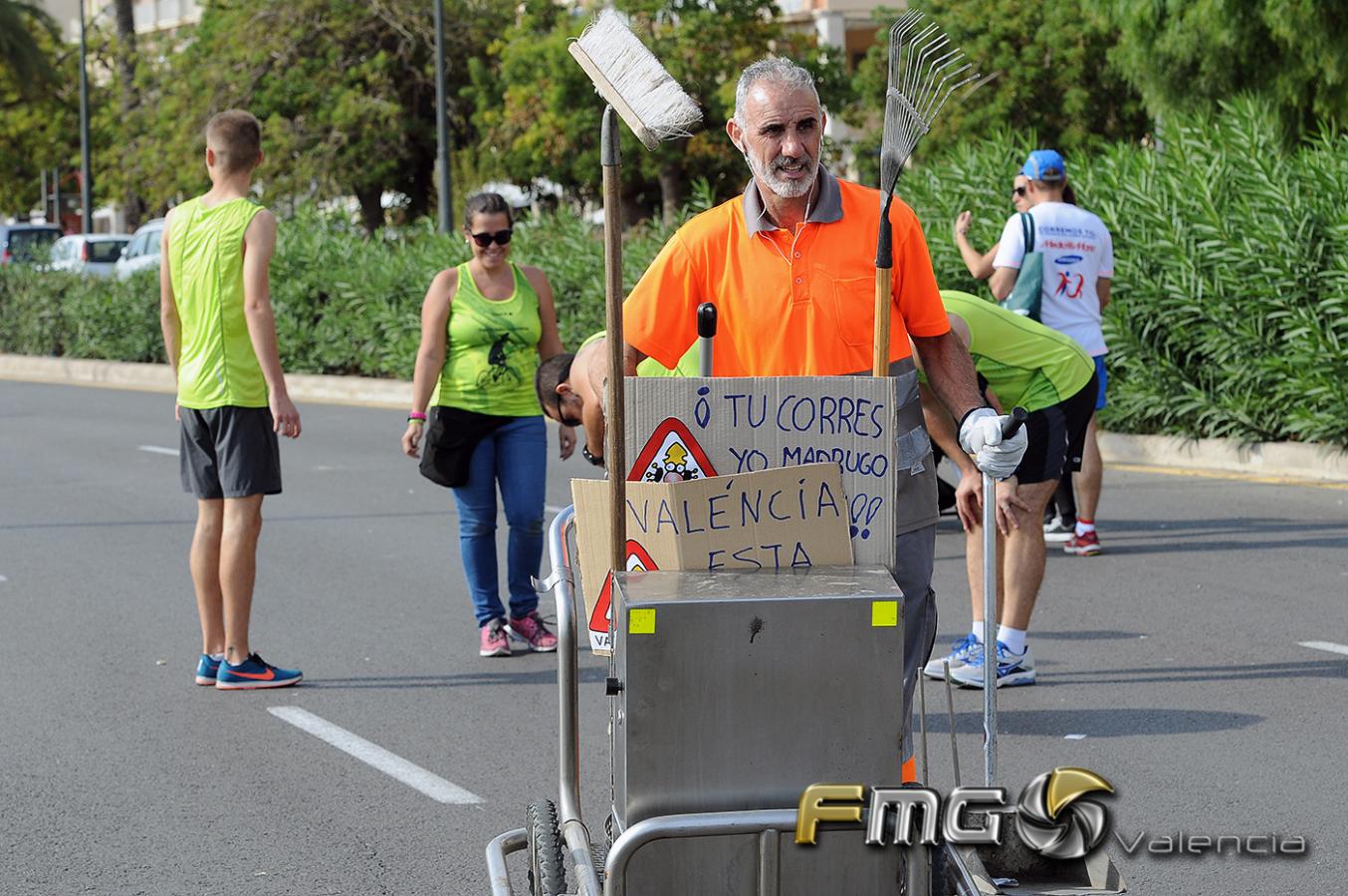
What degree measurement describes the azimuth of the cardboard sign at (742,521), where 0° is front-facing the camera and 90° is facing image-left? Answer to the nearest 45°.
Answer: approximately 0°

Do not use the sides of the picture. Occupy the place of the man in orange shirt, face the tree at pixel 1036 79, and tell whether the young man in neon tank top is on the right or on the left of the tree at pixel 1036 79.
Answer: left

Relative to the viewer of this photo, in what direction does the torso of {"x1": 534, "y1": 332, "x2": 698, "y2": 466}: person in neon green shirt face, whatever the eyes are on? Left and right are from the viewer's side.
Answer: facing to the left of the viewer

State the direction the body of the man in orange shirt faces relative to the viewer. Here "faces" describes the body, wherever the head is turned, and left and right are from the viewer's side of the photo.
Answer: facing the viewer

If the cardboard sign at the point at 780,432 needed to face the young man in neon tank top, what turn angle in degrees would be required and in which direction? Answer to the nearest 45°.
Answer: approximately 135° to its right

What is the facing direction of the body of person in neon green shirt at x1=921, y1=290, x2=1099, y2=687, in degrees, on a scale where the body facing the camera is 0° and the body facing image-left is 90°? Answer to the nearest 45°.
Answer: approximately 90°

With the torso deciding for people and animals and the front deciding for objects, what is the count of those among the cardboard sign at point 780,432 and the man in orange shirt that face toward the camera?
2

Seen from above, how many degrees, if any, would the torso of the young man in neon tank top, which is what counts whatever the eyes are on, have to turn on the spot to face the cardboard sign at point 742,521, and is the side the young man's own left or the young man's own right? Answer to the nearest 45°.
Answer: approximately 135° to the young man's own right

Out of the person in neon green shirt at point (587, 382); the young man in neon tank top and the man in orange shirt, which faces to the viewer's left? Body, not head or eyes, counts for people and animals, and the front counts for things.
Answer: the person in neon green shirt

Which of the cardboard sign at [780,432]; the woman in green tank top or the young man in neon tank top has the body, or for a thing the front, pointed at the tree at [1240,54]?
the young man in neon tank top

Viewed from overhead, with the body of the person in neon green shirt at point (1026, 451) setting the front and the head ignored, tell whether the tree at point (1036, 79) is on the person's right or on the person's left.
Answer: on the person's right

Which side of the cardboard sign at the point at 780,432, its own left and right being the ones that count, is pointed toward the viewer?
front

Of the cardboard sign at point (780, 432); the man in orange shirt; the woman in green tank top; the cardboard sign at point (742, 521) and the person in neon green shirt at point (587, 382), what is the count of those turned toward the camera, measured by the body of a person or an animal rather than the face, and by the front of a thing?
4

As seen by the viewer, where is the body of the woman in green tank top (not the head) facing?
toward the camera

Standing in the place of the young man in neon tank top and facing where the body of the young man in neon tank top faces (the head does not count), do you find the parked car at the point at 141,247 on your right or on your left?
on your left

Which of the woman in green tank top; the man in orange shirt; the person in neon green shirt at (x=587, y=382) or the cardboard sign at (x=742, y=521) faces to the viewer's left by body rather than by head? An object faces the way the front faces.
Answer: the person in neon green shirt
